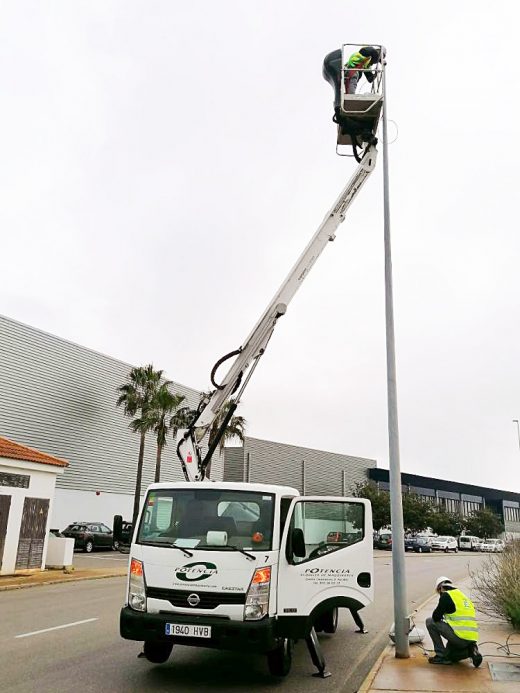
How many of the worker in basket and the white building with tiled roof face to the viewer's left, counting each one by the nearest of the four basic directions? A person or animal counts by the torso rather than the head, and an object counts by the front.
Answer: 0

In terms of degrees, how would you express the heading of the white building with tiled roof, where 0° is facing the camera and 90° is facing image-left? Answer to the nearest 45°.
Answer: approximately 315°

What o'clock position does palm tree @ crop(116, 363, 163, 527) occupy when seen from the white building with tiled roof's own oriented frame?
The palm tree is roughly at 8 o'clock from the white building with tiled roof.

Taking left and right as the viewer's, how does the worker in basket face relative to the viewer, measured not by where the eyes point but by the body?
facing to the right of the viewer

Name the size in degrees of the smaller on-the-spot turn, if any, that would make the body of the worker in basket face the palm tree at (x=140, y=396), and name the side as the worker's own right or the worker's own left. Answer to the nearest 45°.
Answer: approximately 135° to the worker's own left

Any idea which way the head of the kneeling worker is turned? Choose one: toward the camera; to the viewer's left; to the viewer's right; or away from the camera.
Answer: to the viewer's left

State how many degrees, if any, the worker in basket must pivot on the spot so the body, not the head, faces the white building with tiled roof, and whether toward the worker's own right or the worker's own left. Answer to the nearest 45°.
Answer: approximately 135° to the worker's own left

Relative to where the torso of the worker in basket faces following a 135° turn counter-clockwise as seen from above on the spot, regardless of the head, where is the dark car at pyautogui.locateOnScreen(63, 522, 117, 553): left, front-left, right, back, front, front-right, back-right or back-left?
front

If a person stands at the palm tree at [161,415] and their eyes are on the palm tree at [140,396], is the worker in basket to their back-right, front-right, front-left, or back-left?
back-left
